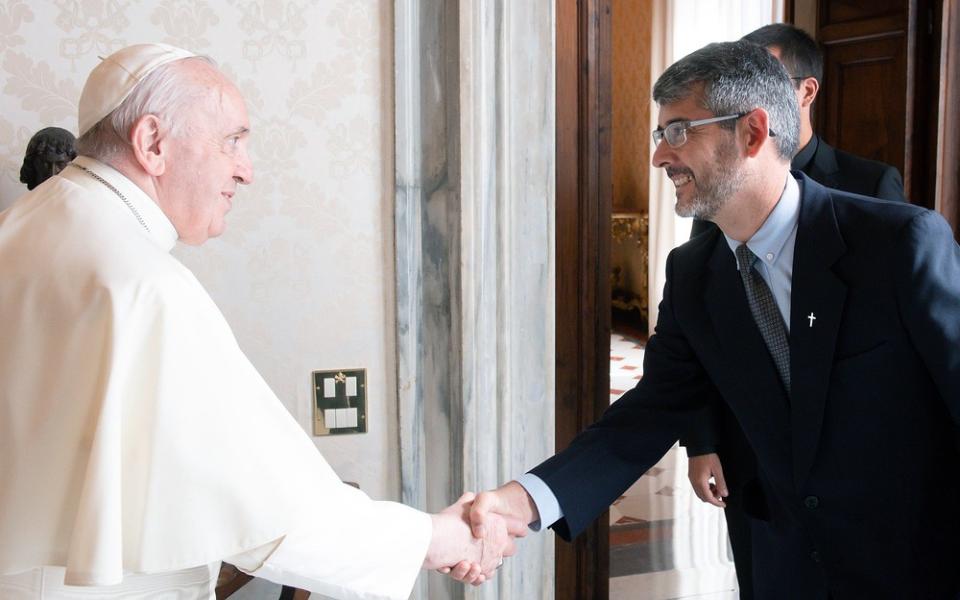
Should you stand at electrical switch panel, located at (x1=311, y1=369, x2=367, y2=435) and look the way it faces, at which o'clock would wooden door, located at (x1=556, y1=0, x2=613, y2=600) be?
The wooden door is roughly at 8 o'clock from the electrical switch panel.

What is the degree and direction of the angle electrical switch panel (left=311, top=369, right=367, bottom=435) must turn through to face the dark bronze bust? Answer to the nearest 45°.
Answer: approximately 45° to its right

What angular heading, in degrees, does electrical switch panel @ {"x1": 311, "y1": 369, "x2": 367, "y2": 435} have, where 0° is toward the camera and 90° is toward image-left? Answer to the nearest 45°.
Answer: approximately 0°

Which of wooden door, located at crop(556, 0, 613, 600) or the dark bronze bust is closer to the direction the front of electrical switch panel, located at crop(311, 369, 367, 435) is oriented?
the dark bronze bust
